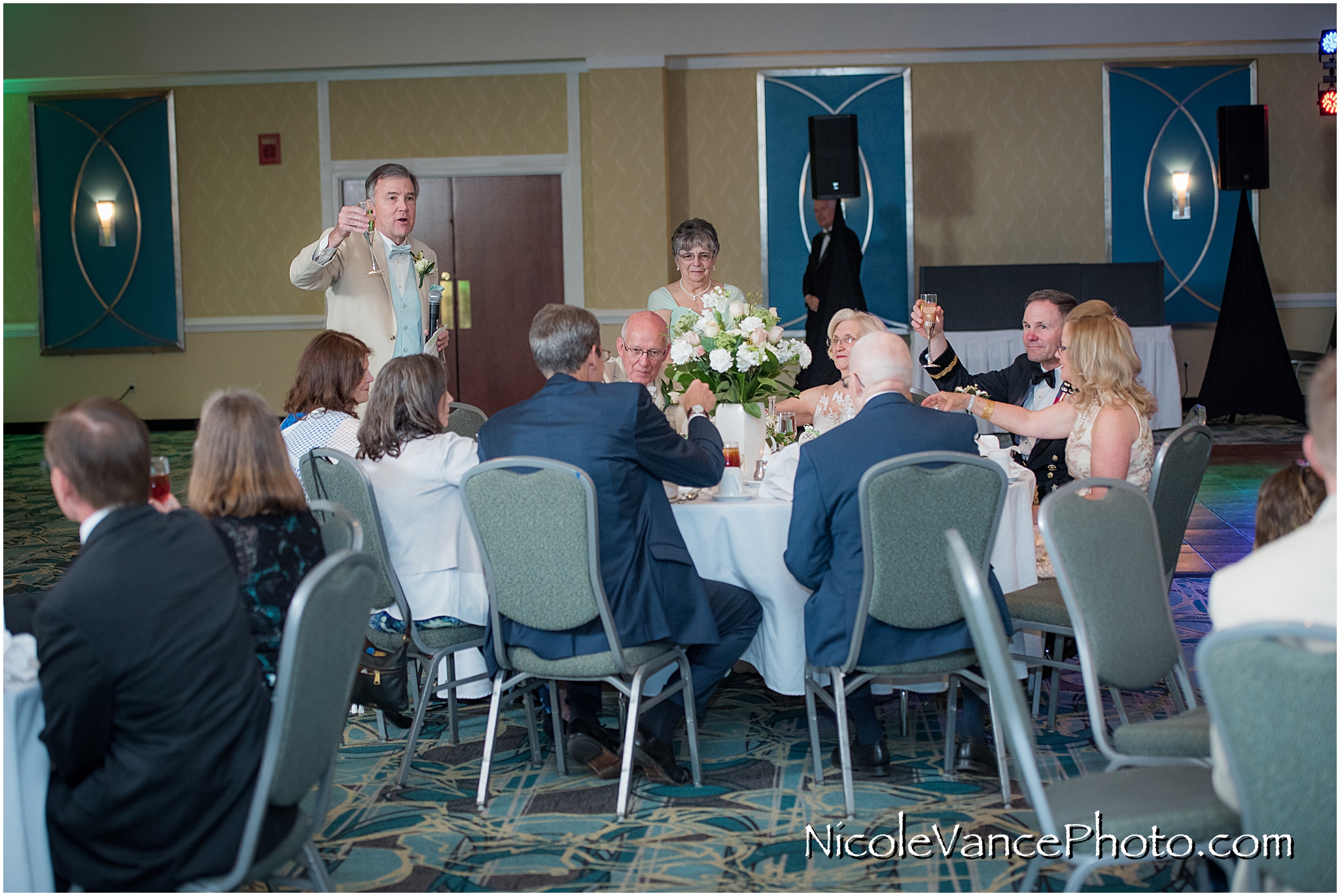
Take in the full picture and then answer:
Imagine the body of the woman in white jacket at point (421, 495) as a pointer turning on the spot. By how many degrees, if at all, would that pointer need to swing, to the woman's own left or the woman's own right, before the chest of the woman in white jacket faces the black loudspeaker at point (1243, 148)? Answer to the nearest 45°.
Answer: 0° — they already face it

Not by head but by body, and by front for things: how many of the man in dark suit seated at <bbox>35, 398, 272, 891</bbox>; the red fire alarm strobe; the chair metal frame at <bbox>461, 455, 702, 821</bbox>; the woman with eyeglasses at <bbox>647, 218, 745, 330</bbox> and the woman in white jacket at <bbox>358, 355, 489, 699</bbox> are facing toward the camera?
2

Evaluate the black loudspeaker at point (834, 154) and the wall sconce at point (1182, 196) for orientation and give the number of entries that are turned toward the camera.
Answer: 2

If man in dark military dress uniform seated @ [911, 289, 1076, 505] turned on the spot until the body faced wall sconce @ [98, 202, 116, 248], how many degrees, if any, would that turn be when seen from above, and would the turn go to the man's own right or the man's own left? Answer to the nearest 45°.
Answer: approximately 90° to the man's own right

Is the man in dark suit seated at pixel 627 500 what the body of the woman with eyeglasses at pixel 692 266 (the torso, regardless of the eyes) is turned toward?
yes

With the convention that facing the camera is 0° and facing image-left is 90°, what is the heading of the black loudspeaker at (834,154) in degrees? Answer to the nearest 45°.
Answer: approximately 0°

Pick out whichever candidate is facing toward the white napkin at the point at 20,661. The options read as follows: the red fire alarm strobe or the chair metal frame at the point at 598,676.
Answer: the red fire alarm strobe
